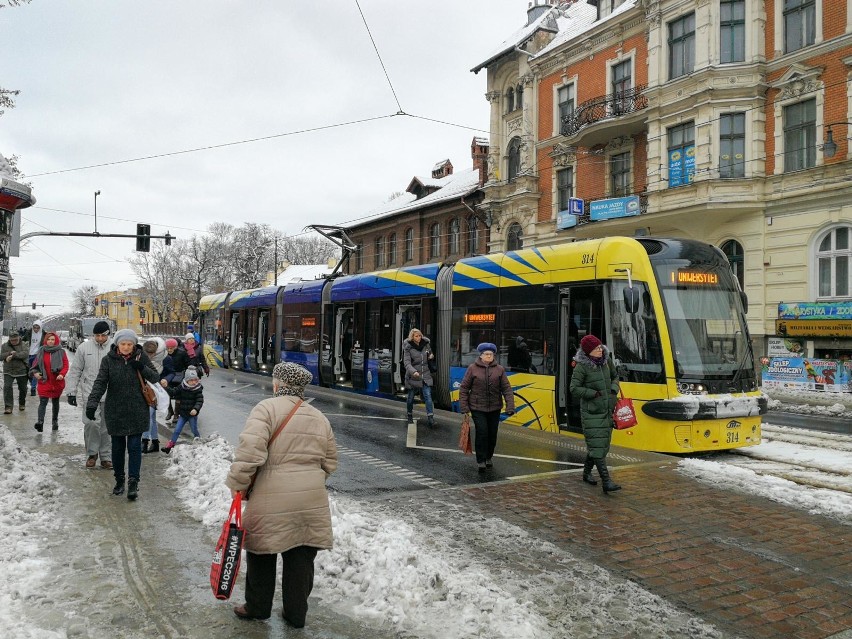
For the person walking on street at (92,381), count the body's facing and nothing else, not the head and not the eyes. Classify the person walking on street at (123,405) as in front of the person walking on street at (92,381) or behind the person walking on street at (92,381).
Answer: in front

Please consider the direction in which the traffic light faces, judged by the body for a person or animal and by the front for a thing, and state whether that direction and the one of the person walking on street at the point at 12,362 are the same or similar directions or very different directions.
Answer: very different directions

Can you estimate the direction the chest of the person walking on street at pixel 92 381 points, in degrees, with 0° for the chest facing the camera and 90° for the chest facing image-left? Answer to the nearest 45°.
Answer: approximately 0°

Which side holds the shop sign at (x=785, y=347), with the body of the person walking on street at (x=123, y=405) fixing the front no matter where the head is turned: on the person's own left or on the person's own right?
on the person's own left

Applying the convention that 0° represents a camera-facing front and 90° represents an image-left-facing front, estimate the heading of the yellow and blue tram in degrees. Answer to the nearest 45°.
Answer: approximately 315°

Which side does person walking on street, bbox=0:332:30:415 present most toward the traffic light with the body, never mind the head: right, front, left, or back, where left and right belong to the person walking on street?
back

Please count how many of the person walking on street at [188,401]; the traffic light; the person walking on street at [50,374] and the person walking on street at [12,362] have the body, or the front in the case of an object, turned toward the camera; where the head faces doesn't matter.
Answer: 3

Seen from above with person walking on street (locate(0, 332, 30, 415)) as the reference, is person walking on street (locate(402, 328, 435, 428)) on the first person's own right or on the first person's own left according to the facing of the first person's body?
on the first person's own left

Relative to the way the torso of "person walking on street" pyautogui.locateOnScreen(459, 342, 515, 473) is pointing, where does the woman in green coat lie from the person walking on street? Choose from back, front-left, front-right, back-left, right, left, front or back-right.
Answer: front-left
